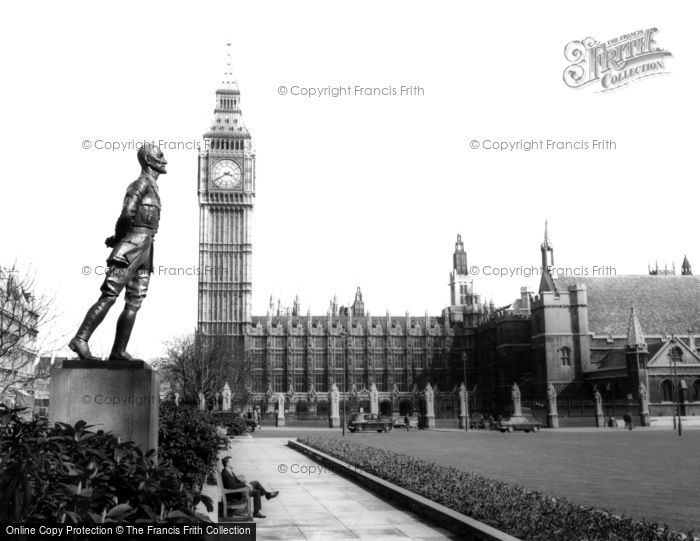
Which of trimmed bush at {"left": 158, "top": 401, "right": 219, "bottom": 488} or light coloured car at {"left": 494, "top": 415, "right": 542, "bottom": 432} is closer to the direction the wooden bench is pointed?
the light coloured car

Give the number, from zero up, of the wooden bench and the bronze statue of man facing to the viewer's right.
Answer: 2

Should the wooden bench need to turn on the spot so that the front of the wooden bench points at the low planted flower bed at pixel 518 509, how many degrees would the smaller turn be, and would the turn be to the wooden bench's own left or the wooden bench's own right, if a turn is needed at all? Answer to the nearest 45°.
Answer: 0° — it already faces it

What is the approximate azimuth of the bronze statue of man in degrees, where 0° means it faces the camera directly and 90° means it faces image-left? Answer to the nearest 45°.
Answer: approximately 270°

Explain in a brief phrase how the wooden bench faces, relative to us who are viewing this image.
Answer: facing to the right of the viewer

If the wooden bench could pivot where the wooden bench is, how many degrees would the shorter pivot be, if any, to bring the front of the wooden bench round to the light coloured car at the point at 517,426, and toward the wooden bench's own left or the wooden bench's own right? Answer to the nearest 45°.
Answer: approximately 45° to the wooden bench's own left

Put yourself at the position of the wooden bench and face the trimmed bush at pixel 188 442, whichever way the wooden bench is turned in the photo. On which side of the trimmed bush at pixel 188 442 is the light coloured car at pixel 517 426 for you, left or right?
right
